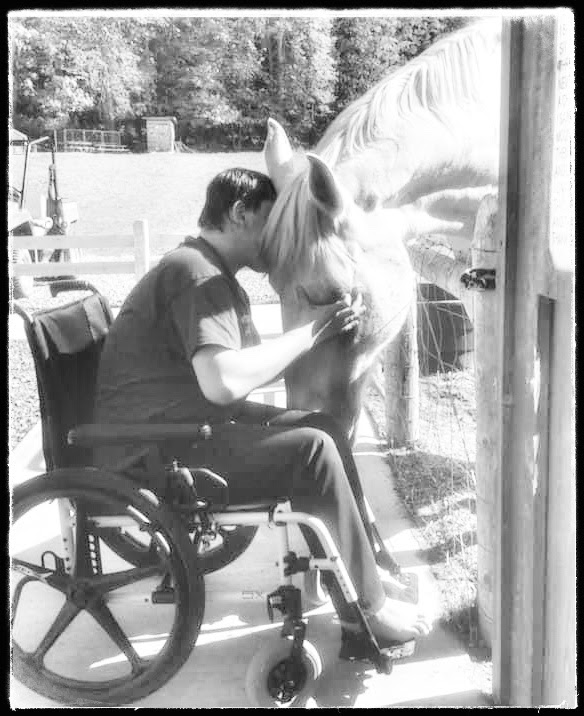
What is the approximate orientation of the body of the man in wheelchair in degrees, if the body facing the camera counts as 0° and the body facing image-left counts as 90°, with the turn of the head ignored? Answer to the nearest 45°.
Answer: approximately 270°

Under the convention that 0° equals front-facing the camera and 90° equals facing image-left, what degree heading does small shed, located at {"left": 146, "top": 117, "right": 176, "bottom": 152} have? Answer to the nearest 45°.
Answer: approximately 0°

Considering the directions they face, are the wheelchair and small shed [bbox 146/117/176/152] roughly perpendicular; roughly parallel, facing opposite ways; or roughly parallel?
roughly perpendicular

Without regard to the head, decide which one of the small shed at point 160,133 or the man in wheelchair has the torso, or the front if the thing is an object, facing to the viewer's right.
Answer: the man in wheelchair

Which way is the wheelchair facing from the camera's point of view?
to the viewer's right

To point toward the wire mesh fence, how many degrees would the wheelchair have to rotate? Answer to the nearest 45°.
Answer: approximately 45° to its left

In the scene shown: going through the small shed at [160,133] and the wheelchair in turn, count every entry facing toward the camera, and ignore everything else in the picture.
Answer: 1

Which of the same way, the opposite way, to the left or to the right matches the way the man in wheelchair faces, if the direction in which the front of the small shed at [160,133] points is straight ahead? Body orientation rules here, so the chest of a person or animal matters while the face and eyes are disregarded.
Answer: to the left
